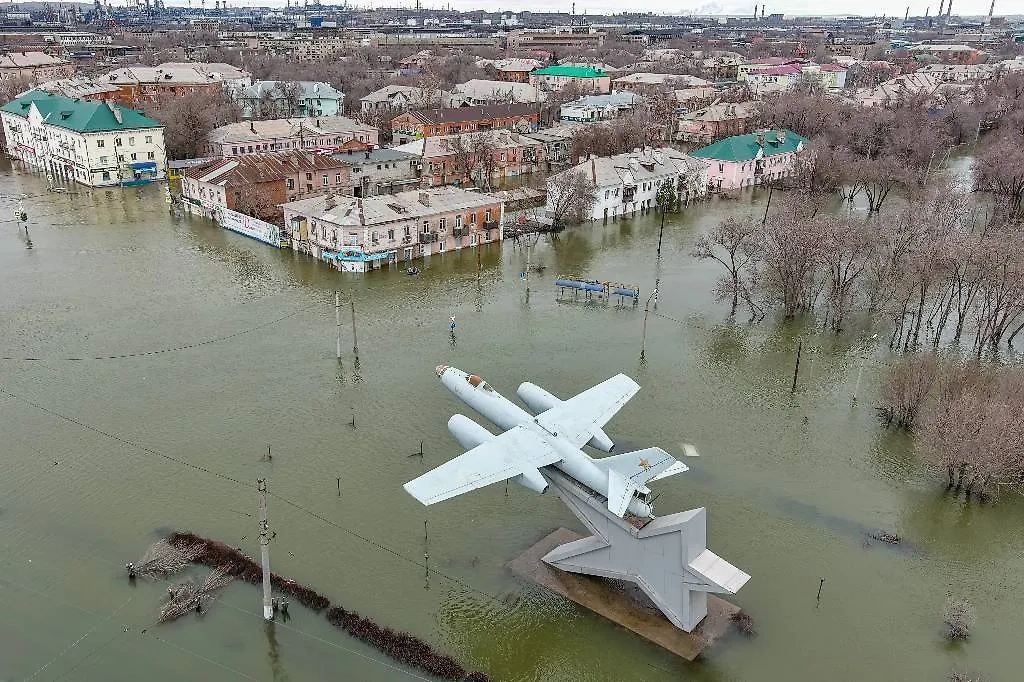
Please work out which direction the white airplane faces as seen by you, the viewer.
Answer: facing away from the viewer and to the left of the viewer

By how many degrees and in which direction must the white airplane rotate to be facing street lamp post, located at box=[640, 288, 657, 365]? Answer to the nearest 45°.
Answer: approximately 45° to its right

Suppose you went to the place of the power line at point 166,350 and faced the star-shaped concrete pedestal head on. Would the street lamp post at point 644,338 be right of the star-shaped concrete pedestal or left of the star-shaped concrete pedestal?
left

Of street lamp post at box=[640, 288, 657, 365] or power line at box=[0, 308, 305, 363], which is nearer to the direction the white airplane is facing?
the power line

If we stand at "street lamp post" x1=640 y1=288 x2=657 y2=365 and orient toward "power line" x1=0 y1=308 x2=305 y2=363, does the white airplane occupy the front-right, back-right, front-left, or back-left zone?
front-left

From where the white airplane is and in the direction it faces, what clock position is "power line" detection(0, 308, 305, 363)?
The power line is roughly at 12 o'clock from the white airplane.

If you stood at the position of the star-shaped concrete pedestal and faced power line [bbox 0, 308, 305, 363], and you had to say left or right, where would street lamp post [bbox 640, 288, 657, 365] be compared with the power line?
right
